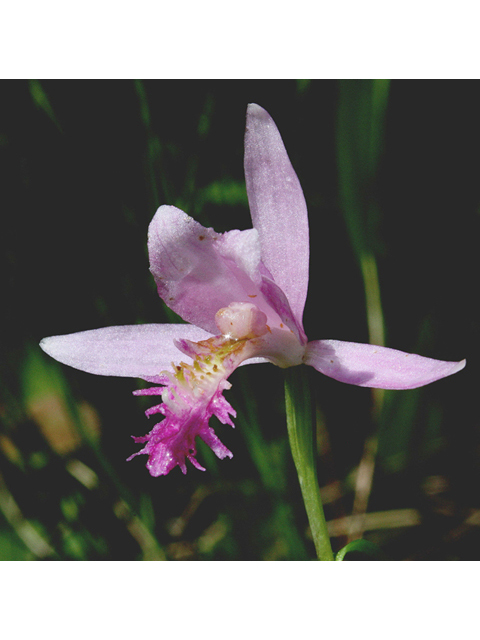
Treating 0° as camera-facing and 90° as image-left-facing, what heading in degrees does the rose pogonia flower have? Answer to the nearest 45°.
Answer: approximately 45°
